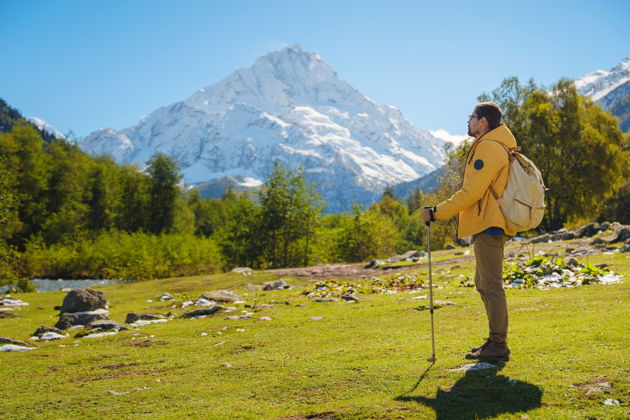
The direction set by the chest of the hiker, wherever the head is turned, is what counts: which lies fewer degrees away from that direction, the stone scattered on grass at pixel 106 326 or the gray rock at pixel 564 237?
the stone scattered on grass

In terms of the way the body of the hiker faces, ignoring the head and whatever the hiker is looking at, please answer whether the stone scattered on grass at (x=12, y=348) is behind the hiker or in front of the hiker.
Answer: in front

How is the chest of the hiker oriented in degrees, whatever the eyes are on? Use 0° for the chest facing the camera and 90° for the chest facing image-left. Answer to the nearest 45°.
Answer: approximately 90°

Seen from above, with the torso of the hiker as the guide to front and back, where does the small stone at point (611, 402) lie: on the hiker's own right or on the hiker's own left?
on the hiker's own left

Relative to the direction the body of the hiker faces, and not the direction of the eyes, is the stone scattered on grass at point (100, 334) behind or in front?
in front

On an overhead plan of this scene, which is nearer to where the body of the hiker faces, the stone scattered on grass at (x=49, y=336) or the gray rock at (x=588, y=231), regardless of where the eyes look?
the stone scattered on grass

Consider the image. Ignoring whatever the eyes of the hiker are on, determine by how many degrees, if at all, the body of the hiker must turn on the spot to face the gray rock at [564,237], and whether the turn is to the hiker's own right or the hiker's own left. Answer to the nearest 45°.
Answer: approximately 90° to the hiker's own right

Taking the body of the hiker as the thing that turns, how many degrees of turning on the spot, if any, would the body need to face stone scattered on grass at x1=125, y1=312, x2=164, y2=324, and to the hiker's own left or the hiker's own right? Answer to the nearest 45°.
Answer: approximately 45° to the hiker's own right
